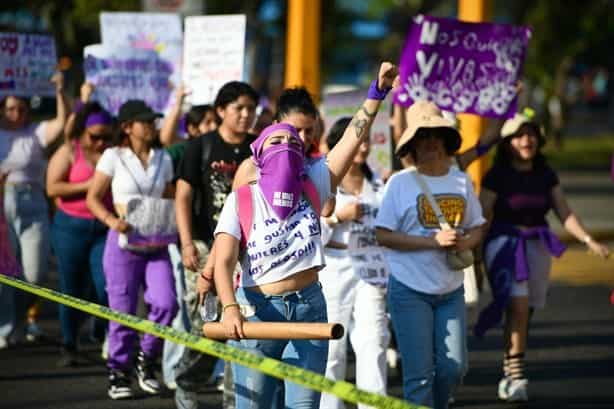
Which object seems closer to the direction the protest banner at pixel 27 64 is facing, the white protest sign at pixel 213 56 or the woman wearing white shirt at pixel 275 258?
the woman wearing white shirt

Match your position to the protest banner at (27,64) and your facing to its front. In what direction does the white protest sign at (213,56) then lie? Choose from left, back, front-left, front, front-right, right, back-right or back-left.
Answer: front-left

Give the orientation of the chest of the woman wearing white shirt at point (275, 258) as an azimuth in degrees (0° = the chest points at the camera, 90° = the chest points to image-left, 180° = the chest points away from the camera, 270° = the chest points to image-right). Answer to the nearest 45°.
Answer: approximately 0°

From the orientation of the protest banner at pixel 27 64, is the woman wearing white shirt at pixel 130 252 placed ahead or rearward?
ahead

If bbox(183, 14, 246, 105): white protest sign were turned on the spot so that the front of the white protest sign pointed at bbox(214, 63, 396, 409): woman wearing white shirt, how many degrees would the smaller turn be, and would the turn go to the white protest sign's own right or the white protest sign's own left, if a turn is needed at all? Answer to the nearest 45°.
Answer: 0° — it already faces them

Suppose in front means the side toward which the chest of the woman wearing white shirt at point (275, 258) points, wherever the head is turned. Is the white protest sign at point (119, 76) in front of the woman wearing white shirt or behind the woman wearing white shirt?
behind

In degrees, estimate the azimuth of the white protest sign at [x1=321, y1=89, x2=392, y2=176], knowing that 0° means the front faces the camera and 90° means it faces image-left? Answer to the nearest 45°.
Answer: approximately 0°

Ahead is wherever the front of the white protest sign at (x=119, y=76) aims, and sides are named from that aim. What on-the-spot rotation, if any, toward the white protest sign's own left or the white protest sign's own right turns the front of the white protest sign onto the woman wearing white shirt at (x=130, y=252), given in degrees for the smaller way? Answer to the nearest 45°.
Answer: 0° — it already faces them
